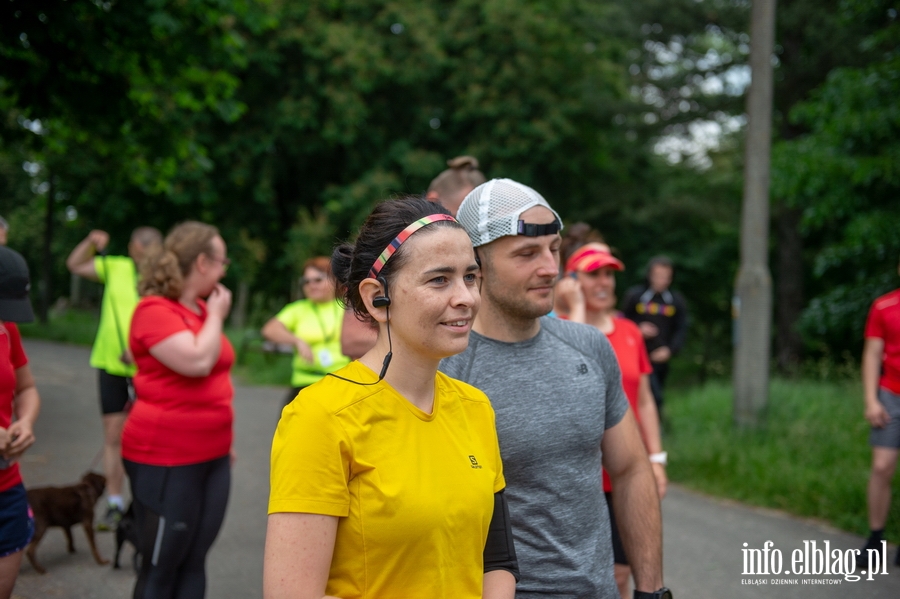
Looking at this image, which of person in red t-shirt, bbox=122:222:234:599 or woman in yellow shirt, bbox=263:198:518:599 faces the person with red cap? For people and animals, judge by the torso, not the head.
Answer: the person in red t-shirt

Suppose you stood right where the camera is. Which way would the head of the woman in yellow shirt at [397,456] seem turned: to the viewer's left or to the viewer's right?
to the viewer's right

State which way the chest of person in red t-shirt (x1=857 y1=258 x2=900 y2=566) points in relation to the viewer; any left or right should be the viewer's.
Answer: facing the viewer and to the left of the viewer

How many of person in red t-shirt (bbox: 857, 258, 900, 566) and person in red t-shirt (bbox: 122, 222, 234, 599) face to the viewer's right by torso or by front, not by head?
1

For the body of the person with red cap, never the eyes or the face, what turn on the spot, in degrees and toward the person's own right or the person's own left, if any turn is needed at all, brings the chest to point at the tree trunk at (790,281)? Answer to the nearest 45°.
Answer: approximately 135° to the person's own left

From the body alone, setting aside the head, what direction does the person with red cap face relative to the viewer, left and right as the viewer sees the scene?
facing the viewer and to the right of the viewer

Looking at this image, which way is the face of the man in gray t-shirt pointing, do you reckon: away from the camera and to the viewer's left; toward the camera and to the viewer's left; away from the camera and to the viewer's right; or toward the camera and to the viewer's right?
toward the camera and to the viewer's right

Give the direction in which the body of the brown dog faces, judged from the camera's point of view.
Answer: to the viewer's right

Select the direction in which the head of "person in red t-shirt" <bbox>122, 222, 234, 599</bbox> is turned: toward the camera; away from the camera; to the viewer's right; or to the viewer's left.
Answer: to the viewer's right

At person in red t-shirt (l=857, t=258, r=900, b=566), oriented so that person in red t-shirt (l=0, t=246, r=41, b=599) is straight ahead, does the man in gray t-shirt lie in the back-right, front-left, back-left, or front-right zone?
front-left

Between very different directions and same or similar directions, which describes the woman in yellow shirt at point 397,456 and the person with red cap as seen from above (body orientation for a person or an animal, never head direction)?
same or similar directions

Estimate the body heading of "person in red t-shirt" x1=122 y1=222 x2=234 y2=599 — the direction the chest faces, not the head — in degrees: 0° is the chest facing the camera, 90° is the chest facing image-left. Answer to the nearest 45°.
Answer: approximately 270°

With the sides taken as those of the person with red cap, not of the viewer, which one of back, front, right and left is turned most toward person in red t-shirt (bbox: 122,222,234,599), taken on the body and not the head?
right
